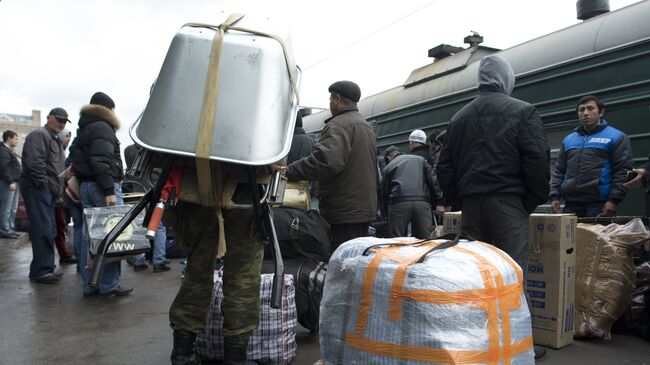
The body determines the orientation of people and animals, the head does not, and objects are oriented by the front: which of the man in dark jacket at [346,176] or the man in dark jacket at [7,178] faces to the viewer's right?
the man in dark jacket at [7,178]

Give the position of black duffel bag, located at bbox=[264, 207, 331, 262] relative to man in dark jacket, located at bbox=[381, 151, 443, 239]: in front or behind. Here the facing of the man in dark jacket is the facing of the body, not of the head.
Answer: behind

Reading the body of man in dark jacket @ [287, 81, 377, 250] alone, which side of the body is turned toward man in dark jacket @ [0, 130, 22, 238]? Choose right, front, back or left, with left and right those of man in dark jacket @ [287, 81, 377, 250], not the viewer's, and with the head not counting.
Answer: front

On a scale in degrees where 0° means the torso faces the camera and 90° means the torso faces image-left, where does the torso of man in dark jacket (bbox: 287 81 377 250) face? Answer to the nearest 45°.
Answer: approximately 135°

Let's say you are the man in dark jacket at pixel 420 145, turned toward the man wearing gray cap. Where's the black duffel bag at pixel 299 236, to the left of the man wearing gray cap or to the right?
left

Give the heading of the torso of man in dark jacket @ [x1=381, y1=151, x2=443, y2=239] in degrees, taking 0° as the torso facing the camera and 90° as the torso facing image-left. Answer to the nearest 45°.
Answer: approximately 180°

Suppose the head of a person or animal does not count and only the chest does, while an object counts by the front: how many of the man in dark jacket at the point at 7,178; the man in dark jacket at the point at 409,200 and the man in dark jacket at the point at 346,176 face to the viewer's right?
1

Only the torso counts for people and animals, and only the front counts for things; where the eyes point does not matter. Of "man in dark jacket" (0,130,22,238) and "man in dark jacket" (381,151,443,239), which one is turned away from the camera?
"man in dark jacket" (381,151,443,239)

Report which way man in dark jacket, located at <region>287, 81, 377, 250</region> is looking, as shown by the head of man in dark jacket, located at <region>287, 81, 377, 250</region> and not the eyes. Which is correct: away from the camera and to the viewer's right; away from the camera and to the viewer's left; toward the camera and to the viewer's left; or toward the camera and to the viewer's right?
away from the camera and to the viewer's left

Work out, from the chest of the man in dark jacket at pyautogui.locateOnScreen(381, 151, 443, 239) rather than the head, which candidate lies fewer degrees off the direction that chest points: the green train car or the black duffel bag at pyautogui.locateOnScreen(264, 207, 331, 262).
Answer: the green train car

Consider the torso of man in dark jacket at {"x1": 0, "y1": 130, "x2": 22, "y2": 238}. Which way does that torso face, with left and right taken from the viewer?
facing to the right of the viewer
